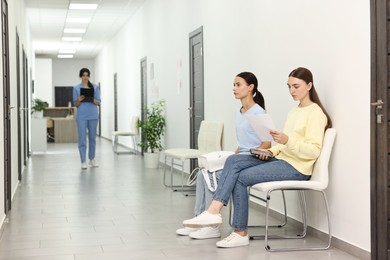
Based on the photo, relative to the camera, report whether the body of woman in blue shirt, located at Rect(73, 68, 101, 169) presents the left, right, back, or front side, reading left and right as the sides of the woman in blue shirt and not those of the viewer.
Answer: front

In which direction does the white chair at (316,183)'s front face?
to the viewer's left

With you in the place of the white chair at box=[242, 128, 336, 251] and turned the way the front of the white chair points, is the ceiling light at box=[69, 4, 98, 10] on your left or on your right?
on your right

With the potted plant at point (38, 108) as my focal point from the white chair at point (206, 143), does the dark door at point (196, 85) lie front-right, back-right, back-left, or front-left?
front-right

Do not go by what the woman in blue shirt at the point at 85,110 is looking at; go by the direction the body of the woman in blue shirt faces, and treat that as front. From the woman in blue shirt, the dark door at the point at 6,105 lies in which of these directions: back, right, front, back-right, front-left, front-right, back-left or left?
front

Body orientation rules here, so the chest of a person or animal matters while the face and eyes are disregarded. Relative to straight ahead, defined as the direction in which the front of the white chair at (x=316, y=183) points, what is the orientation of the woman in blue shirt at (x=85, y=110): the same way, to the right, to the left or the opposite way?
to the left

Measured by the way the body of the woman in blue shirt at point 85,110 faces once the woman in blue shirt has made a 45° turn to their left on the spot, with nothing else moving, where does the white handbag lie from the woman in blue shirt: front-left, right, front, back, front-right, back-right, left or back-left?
front-right

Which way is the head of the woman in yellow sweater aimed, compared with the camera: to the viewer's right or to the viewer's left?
to the viewer's left

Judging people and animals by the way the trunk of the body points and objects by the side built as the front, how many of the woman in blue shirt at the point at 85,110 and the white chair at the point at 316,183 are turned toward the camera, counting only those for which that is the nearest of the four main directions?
1

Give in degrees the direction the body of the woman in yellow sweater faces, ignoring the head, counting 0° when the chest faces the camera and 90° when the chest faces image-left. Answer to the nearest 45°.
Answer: approximately 90°

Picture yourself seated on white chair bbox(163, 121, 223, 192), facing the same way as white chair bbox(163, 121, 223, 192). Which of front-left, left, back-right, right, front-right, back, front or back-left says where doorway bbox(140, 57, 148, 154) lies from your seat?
back-right

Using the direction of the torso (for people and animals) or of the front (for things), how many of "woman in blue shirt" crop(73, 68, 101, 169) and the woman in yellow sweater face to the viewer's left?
1
